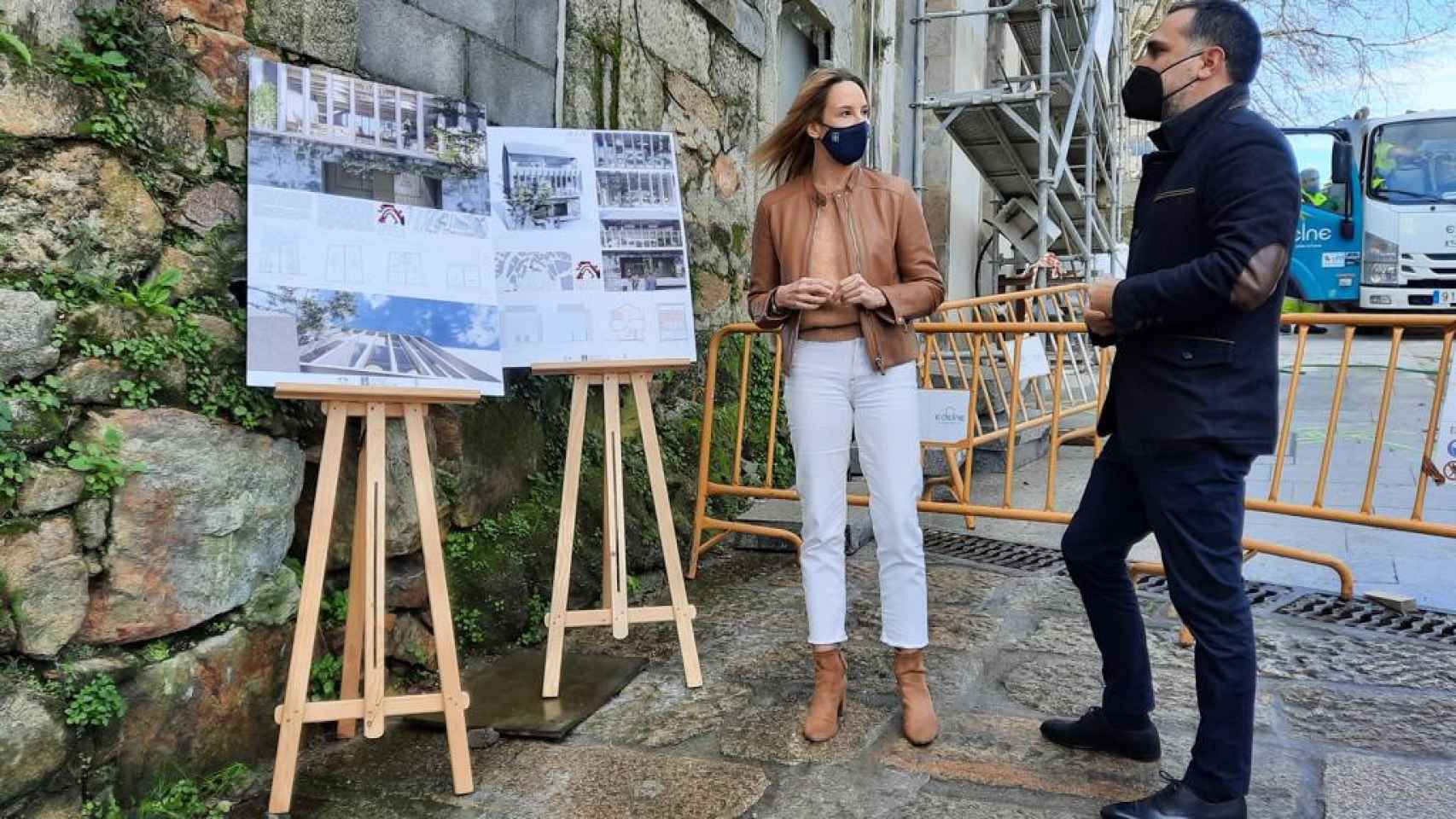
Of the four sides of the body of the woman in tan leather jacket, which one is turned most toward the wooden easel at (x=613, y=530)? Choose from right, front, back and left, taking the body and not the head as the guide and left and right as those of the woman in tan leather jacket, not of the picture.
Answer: right

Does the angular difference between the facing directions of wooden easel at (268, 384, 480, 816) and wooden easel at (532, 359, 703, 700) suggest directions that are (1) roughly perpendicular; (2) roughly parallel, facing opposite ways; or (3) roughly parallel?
roughly parallel

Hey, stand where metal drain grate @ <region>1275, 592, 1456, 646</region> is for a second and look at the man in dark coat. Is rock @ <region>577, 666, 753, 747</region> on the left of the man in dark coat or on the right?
right

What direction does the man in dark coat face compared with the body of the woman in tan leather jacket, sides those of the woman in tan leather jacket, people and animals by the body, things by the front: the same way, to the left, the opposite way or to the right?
to the right

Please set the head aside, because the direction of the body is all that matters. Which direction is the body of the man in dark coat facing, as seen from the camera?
to the viewer's left

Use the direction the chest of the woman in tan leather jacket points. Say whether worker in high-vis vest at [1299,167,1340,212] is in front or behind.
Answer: behind

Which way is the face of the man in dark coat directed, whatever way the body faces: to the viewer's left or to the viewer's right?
to the viewer's left

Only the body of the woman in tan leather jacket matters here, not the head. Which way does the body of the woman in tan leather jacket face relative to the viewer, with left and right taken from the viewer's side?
facing the viewer

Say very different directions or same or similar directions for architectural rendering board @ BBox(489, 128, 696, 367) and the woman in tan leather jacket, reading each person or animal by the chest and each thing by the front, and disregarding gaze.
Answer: same or similar directions

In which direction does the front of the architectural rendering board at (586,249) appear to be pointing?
toward the camera

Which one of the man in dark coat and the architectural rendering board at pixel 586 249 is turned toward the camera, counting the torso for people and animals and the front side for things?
the architectural rendering board

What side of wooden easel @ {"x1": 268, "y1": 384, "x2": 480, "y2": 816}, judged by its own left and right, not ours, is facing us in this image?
front
